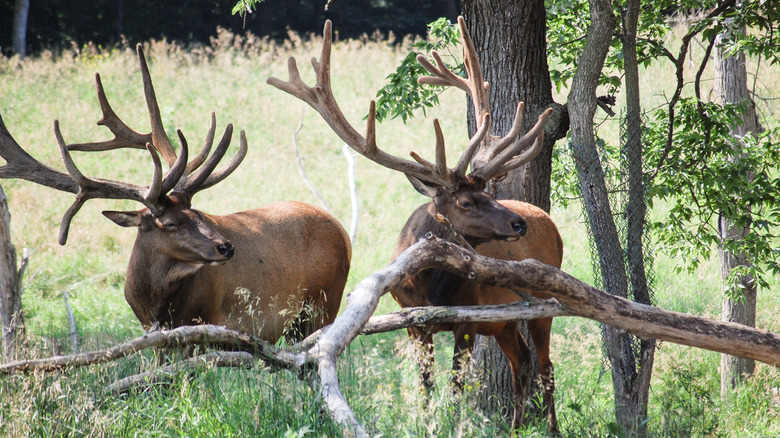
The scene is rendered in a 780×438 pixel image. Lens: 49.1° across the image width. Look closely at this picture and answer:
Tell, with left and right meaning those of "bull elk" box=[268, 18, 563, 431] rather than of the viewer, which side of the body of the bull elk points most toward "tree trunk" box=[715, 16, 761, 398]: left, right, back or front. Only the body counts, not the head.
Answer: back

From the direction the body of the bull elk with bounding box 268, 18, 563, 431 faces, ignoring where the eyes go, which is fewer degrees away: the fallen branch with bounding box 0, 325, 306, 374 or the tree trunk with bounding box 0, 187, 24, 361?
the fallen branch

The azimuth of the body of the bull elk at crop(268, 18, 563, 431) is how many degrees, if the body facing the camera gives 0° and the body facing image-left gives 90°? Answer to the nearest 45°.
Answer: approximately 45°

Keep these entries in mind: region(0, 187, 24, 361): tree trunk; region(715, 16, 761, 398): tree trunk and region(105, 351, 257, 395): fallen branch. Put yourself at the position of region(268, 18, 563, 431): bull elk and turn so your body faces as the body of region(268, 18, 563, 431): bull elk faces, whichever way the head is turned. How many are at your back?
1

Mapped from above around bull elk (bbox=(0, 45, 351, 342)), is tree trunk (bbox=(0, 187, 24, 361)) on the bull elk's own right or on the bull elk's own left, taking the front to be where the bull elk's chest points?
on the bull elk's own right

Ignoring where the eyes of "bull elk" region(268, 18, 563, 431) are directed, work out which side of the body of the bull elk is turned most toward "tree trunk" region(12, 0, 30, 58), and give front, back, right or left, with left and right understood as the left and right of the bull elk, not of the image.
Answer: right

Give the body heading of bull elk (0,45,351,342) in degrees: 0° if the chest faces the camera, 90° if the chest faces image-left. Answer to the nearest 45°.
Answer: approximately 45°

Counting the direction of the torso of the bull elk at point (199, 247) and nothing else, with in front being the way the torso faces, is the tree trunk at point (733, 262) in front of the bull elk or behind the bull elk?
behind

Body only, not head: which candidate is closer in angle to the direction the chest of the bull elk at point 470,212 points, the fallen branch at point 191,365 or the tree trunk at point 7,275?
the fallen branch
